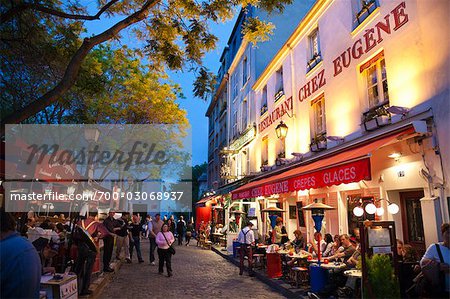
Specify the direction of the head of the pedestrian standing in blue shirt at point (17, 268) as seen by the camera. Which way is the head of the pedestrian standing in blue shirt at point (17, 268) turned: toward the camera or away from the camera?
away from the camera

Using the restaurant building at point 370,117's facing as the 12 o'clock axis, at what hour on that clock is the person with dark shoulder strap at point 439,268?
The person with dark shoulder strap is roughly at 10 o'clock from the restaurant building.

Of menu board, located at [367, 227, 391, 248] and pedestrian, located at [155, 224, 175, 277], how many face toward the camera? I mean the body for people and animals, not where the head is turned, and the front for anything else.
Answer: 2

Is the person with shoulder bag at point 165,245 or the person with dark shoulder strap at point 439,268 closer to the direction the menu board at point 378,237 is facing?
the person with dark shoulder strap

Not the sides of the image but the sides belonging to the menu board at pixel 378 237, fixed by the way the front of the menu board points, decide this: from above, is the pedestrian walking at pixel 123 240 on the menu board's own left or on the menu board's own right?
on the menu board's own right

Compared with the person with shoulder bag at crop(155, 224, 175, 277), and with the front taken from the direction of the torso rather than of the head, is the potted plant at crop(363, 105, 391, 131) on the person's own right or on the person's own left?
on the person's own left

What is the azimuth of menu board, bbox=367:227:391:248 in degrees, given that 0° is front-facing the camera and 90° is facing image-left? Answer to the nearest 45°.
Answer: approximately 0°
